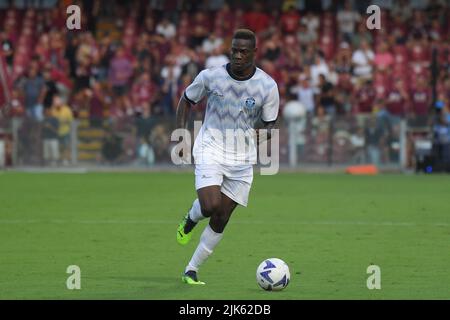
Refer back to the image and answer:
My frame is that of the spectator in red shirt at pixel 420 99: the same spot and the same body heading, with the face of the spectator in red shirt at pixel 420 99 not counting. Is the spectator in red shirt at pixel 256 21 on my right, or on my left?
on my right

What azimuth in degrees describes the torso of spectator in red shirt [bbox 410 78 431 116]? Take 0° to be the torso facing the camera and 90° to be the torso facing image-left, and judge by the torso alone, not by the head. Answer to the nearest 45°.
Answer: approximately 0°

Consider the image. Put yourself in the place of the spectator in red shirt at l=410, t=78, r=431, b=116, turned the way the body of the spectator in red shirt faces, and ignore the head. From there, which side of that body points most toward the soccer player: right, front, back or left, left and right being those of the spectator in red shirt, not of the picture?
front

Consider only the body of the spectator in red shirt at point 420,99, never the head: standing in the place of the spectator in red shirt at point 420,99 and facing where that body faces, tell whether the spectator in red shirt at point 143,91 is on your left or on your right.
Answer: on your right

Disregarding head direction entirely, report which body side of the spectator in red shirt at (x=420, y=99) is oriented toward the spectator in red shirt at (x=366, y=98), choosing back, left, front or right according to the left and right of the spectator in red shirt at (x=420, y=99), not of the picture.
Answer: right

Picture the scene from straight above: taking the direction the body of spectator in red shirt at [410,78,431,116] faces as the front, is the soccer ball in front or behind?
in front

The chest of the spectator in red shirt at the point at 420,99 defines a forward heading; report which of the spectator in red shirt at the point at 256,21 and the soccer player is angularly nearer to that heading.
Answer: the soccer player

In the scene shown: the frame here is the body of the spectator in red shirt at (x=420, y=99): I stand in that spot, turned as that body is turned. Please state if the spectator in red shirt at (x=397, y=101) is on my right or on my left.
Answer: on my right

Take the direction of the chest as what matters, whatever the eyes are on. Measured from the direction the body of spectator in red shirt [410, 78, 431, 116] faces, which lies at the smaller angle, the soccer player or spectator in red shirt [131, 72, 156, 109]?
the soccer player

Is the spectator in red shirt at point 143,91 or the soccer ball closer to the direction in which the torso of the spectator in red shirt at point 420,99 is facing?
the soccer ball
